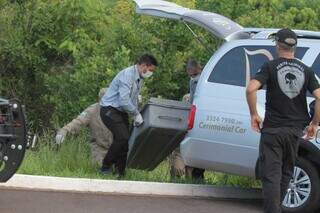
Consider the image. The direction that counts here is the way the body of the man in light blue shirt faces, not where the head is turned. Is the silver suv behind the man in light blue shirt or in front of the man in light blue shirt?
in front

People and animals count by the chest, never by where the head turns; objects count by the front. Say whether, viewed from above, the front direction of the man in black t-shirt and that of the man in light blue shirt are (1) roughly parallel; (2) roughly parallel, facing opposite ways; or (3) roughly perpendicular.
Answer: roughly perpendicular

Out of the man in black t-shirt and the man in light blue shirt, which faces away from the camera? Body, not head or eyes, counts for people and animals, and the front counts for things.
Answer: the man in black t-shirt

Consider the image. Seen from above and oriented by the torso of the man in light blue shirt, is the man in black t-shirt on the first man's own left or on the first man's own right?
on the first man's own right

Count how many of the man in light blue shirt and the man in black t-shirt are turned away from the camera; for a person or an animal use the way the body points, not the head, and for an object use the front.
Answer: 1

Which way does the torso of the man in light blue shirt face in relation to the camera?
to the viewer's right

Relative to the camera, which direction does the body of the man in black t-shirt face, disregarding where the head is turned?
away from the camera

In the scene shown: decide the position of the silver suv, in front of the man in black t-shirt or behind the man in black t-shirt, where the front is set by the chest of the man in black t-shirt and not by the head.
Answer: in front
